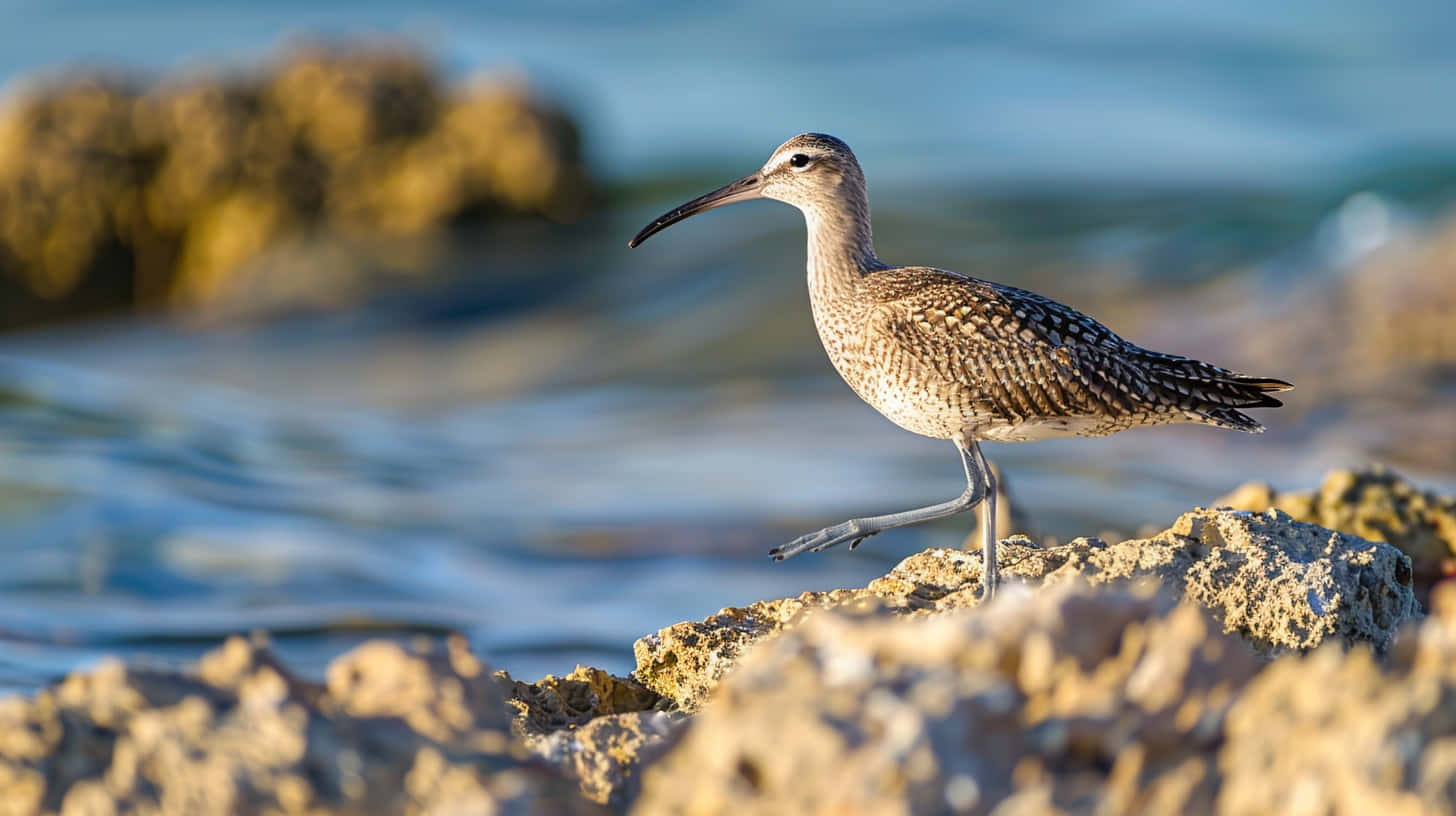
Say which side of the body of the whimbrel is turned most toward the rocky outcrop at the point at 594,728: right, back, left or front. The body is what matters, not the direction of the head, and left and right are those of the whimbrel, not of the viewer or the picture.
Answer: left

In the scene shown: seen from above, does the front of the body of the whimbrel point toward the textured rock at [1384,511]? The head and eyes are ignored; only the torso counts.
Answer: no

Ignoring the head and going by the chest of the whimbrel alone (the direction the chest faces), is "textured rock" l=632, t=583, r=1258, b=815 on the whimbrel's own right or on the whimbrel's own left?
on the whimbrel's own left

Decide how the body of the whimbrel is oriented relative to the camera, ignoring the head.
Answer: to the viewer's left

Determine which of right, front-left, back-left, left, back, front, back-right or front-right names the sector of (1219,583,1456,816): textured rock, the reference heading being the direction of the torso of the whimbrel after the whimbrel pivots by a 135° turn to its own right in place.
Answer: back-right

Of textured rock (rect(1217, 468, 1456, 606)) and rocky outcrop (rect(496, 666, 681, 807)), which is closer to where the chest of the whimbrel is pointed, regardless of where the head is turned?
the rocky outcrop

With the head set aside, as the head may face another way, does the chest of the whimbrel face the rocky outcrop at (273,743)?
no
